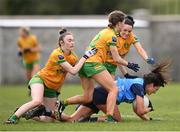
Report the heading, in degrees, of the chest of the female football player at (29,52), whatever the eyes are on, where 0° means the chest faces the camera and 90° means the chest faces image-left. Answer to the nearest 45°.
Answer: approximately 45°

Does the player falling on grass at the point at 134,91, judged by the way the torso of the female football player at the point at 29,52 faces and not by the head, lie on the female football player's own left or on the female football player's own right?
on the female football player's own left

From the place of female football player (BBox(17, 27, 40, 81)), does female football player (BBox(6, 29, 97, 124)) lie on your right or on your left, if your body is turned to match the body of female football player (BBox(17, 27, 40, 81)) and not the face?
on your left
